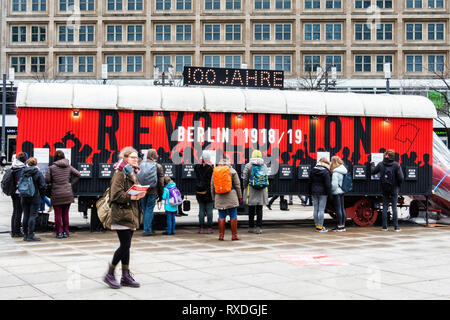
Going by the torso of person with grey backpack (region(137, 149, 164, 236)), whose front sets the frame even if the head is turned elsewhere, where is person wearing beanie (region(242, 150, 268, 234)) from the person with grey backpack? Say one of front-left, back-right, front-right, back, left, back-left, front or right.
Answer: front-right

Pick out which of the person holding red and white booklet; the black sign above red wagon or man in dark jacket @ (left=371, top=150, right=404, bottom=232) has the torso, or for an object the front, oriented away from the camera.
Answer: the man in dark jacket

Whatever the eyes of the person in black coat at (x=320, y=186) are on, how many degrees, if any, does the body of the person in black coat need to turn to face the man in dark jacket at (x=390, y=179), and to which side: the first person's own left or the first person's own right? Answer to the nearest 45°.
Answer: approximately 45° to the first person's own right

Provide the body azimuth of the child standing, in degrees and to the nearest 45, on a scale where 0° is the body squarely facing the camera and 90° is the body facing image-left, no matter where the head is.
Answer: approximately 135°

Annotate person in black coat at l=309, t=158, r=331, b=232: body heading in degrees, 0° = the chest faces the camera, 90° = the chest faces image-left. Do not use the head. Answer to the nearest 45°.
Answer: approximately 225°

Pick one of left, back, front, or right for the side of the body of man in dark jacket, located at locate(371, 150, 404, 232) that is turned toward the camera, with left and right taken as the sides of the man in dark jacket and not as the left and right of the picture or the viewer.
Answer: back

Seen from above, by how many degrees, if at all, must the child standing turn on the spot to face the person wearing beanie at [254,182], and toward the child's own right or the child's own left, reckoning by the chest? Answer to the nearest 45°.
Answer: approximately 135° to the child's own right
